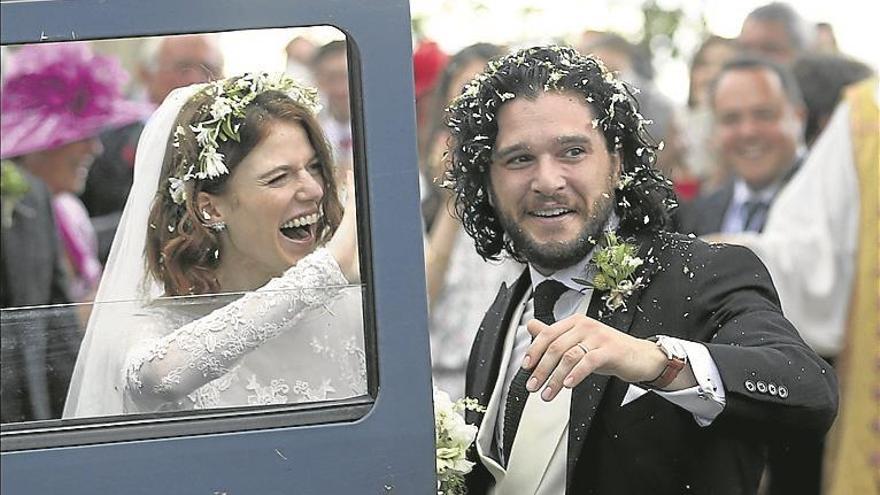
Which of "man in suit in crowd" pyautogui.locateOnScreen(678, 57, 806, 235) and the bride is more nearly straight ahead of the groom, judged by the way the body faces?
the bride

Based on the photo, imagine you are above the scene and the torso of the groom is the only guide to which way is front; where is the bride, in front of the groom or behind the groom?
in front

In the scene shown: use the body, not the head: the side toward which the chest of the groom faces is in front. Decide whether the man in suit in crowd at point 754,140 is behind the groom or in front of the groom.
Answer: behind

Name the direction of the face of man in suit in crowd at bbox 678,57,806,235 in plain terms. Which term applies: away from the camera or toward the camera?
toward the camera

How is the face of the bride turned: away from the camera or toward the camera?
toward the camera

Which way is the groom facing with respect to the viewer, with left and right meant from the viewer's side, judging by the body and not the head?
facing the viewer and to the left of the viewer
